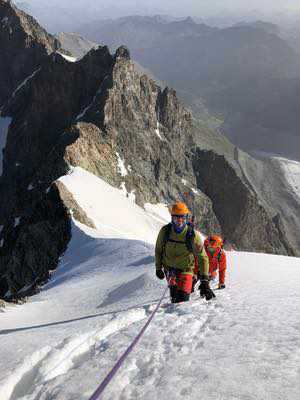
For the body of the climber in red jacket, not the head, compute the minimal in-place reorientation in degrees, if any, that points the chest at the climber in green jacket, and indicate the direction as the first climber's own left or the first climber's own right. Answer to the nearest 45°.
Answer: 0° — they already face them

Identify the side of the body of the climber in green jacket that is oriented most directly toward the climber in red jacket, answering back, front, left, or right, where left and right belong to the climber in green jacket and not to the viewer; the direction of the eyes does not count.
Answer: back

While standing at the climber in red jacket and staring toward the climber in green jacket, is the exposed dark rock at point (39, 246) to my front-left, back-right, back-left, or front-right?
back-right

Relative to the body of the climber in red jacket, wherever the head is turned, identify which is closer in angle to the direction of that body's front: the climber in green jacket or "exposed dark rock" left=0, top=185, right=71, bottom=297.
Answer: the climber in green jacket

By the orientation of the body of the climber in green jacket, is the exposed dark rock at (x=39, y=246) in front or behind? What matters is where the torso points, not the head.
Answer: behind

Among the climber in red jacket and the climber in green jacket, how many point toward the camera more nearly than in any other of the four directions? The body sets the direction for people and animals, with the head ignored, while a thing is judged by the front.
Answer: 2

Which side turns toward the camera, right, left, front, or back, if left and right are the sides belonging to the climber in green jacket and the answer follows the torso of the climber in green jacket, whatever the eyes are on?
front
